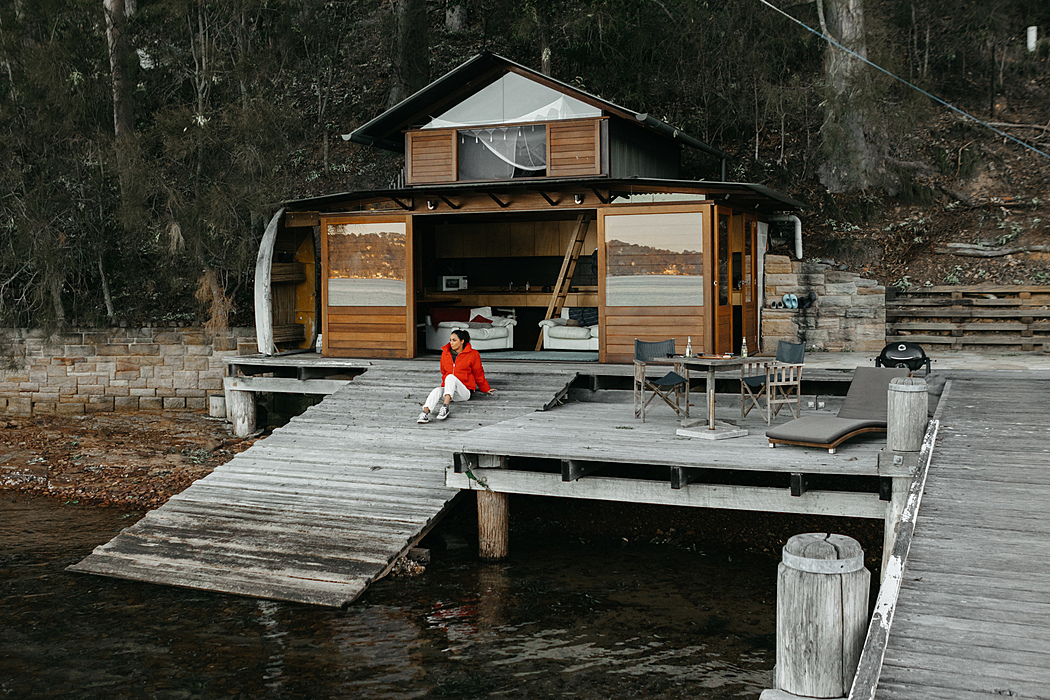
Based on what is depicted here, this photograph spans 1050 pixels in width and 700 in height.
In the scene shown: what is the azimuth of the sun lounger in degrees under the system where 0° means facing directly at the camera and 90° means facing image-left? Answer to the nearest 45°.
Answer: approximately 45°

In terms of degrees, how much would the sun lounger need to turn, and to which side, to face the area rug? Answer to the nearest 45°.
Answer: approximately 90° to its right

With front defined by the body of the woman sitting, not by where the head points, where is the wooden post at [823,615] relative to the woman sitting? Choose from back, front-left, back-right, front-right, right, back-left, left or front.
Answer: front-left

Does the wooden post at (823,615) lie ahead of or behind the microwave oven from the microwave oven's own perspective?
ahead

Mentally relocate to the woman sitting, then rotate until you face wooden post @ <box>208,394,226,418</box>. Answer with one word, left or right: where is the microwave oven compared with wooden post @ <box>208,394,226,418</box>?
right

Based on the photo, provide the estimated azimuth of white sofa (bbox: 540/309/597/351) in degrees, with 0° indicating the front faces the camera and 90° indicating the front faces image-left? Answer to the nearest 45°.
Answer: approximately 0°

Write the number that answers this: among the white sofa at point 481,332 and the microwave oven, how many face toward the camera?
2

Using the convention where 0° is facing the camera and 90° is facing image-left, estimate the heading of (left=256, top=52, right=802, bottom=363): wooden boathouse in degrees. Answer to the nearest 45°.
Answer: approximately 0°

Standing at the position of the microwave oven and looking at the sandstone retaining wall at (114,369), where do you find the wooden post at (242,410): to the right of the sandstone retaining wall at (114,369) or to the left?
left
